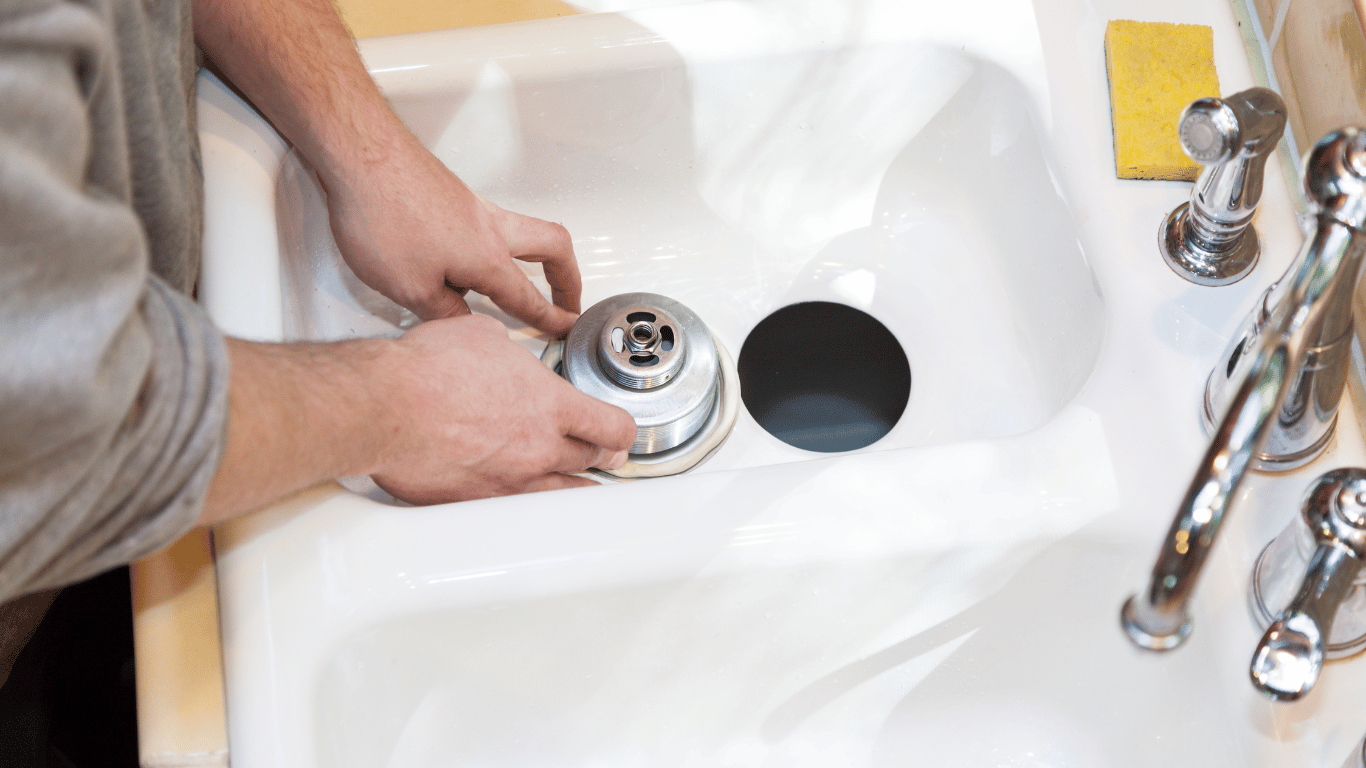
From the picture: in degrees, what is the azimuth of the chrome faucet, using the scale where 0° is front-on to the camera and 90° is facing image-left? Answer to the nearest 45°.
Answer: approximately 45°

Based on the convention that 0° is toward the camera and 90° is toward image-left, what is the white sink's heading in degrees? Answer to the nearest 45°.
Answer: approximately 90°
